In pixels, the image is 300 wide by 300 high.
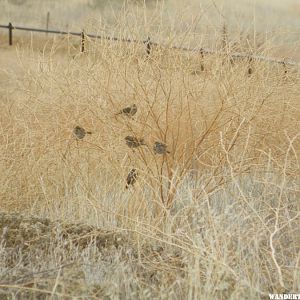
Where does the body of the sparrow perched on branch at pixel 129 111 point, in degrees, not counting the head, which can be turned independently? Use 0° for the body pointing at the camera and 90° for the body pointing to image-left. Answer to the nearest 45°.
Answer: approximately 270°

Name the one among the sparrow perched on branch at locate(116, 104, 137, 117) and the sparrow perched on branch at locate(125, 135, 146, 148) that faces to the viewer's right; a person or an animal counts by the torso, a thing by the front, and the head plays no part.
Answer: the sparrow perched on branch at locate(116, 104, 137, 117)
